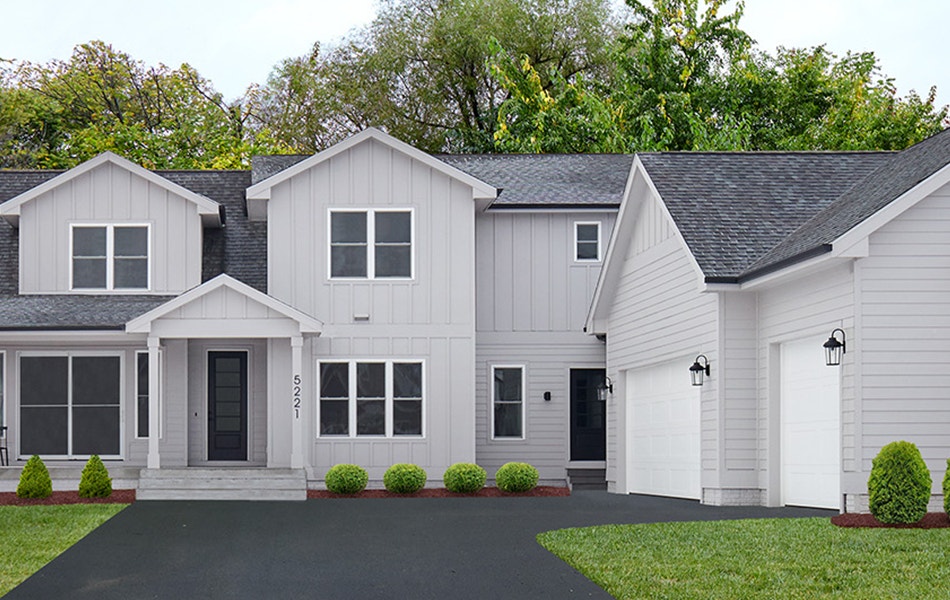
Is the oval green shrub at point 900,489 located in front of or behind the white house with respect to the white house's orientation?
in front

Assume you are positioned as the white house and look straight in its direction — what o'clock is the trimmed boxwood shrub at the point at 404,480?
The trimmed boxwood shrub is roughly at 12 o'clock from the white house.

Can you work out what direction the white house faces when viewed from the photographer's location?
facing the viewer

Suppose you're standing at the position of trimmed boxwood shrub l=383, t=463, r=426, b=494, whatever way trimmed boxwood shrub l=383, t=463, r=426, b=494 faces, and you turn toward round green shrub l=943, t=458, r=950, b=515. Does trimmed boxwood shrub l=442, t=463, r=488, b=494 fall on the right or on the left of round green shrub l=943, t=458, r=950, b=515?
left

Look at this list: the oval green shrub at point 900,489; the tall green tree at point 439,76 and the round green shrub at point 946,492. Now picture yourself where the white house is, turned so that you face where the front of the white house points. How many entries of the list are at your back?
1

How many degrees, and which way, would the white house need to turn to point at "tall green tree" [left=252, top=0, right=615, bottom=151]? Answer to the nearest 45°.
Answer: approximately 180°

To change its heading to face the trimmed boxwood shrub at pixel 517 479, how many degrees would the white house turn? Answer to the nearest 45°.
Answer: approximately 45° to its left

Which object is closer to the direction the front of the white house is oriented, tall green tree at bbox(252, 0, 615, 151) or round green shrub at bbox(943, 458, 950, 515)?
the round green shrub
